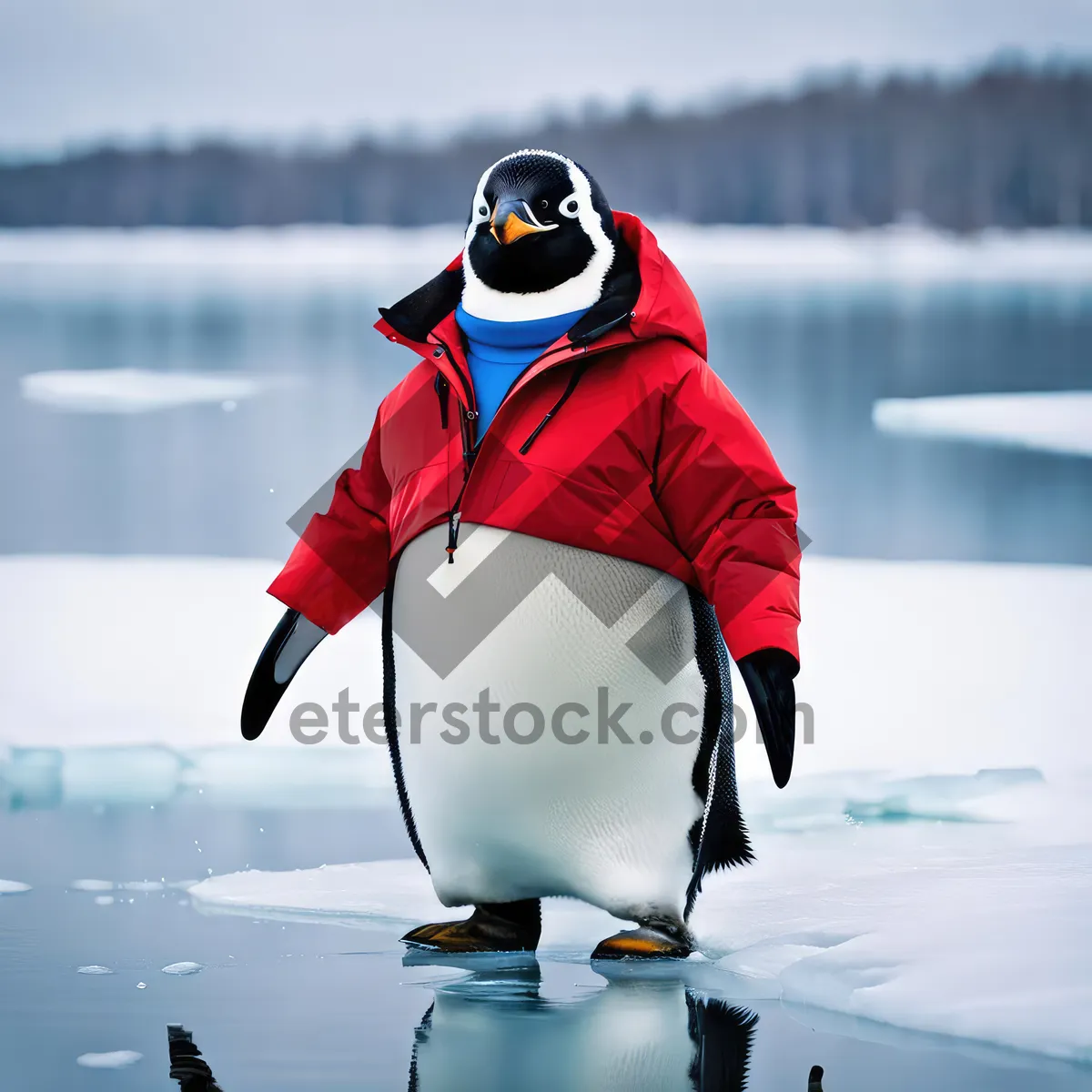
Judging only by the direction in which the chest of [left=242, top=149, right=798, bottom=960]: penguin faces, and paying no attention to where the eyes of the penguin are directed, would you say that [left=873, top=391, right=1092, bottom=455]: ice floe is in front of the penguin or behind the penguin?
behind

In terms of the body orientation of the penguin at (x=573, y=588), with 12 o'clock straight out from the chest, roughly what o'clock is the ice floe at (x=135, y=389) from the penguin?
The ice floe is roughly at 4 o'clock from the penguin.

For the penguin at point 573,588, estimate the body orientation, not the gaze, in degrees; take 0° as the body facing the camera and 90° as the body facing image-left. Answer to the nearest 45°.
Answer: approximately 45°
